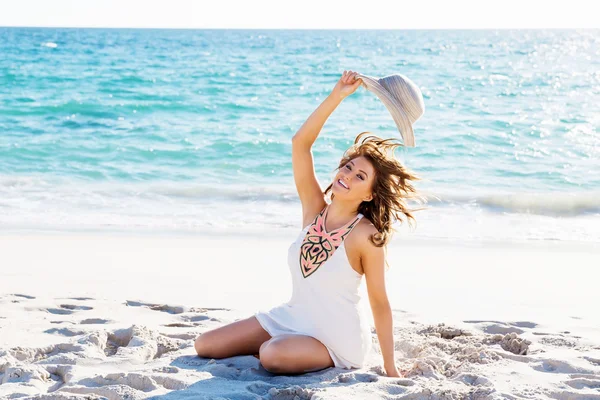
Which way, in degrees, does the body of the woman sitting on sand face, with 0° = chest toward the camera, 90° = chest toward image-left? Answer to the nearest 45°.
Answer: approximately 45°
